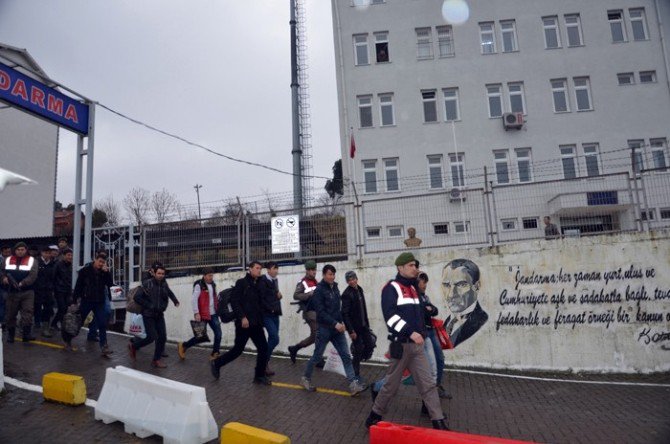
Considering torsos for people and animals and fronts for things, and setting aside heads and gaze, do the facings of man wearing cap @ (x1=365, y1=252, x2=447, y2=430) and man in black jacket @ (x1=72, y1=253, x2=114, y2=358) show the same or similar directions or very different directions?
same or similar directions

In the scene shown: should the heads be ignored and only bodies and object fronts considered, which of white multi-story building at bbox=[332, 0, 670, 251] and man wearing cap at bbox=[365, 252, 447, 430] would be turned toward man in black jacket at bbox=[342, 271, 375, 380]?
the white multi-story building

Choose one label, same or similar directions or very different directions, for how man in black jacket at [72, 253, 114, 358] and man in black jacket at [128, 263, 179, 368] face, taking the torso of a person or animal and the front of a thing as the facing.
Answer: same or similar directions

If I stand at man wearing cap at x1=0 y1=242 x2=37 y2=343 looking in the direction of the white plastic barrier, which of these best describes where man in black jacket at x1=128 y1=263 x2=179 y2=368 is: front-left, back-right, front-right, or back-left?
front-left

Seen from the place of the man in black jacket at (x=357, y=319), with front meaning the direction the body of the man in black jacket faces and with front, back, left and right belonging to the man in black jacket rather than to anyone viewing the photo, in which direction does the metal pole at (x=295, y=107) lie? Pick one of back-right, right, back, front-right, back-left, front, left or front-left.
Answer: back-left

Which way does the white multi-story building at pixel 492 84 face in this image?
toward the camera

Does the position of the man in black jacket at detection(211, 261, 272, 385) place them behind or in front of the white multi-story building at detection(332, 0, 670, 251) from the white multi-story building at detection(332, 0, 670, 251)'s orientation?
in front

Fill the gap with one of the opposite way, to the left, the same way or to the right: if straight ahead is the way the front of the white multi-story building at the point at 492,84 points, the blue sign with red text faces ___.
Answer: to the left

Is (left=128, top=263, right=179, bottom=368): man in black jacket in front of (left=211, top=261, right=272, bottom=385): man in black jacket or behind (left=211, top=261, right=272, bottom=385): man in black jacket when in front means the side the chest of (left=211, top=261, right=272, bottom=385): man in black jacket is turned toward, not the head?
behind

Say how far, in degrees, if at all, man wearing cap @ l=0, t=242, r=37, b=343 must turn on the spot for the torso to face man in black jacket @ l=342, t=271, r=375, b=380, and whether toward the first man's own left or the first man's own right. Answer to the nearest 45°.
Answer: approximately 45° to the first man's own left

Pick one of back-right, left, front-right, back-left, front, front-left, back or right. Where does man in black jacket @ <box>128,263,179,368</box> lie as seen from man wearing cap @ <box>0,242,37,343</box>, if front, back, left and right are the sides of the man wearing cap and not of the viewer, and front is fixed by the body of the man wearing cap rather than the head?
front-left

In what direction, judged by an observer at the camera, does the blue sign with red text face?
facing the viewer and to the right of the viewer

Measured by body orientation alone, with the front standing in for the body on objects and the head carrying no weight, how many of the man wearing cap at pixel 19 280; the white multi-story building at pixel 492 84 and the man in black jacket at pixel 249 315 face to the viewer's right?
1

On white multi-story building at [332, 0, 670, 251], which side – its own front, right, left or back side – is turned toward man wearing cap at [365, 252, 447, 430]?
front
